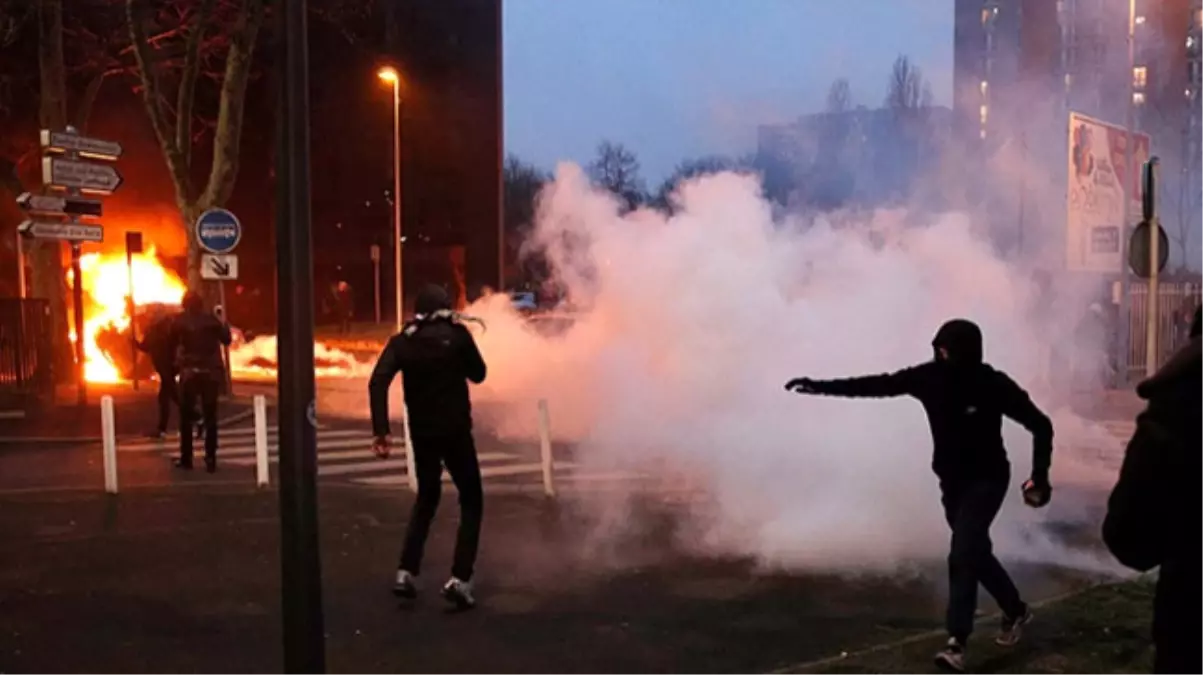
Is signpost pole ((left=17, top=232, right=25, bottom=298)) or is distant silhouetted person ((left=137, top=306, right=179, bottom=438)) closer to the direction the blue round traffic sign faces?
the distant silhouetted person

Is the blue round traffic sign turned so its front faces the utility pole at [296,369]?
yes

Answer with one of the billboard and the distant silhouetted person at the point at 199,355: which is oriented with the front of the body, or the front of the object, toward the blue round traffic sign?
the distant silhouetted person

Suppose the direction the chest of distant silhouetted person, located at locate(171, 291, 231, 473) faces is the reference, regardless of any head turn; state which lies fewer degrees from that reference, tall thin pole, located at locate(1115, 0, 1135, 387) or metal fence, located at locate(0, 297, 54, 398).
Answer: the metal fence

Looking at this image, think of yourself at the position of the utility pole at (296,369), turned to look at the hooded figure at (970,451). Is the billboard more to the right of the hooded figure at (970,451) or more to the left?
left

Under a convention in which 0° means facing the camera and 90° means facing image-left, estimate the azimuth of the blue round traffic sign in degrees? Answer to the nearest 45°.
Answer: approximately 0°

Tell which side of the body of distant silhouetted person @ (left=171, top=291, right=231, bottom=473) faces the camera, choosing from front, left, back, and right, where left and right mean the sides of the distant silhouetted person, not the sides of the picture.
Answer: back
